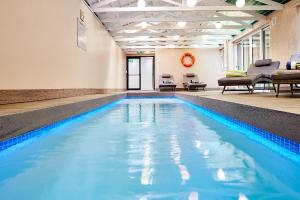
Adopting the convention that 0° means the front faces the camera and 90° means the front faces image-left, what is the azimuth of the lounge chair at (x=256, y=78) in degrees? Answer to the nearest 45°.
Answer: approximately 45°

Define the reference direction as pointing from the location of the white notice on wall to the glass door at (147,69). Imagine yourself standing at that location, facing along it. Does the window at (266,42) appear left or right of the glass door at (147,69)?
right

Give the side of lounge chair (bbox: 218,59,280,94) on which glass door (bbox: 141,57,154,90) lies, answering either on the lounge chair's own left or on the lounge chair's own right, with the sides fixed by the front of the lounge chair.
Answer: on the lounge chair's own right

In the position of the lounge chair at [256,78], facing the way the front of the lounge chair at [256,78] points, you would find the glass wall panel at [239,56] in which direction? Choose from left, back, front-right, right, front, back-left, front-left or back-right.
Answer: back-right

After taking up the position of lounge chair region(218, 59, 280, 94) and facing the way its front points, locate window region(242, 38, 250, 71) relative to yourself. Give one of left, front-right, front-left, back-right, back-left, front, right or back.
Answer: back-right

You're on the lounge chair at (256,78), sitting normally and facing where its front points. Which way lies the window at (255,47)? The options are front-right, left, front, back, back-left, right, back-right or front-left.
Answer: back-right

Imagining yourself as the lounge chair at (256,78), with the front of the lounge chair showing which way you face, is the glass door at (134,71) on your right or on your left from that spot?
on your right

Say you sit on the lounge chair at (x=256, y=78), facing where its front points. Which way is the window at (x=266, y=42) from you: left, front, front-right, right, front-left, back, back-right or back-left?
back-right

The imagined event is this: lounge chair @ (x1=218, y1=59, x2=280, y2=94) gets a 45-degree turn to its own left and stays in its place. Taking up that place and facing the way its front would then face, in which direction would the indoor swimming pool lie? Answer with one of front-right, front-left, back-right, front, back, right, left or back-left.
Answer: front
